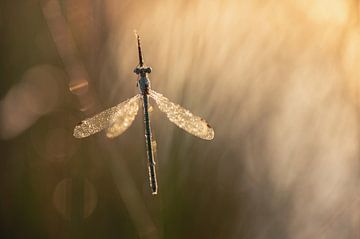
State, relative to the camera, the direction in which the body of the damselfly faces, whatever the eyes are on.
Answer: away from the camera
